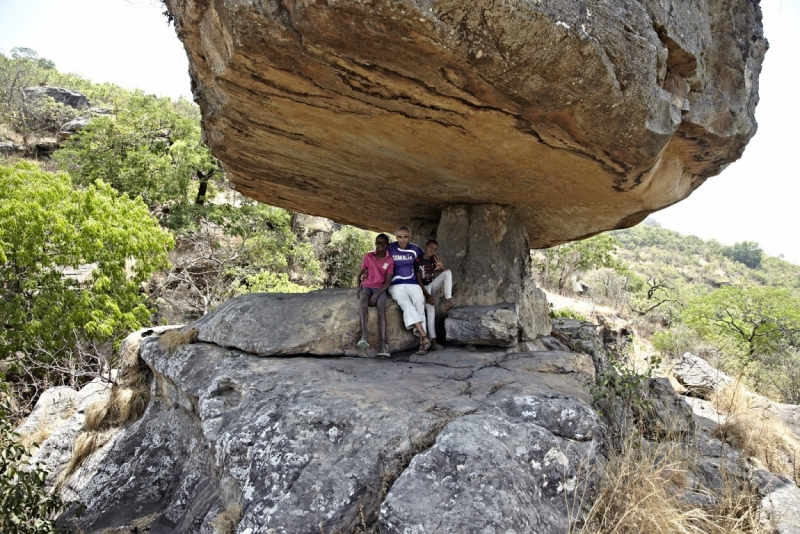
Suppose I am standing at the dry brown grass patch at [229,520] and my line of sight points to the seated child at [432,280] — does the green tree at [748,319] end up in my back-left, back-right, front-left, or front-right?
front-right

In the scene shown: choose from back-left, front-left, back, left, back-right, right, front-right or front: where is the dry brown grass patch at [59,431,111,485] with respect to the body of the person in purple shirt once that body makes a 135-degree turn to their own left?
back-left

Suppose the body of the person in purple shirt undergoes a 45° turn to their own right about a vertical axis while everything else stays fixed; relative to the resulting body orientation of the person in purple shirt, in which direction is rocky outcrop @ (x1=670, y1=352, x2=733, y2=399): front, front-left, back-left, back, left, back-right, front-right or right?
back

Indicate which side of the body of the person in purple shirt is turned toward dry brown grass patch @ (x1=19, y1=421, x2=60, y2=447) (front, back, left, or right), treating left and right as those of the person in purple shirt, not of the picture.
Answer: right

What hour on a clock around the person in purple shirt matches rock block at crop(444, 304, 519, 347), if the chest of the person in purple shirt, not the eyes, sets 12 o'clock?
The rock block is roughly at 9 o'clock from the person in purple shirt.

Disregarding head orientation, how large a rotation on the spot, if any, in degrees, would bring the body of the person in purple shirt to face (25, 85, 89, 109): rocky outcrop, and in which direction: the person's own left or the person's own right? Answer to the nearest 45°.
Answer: approximately 135° to the person's own right

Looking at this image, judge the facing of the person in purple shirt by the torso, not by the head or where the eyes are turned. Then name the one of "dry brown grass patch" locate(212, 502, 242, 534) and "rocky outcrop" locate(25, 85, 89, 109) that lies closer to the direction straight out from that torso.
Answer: the dry brown grass patch

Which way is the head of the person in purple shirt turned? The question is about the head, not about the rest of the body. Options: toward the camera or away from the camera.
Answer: toward the camera

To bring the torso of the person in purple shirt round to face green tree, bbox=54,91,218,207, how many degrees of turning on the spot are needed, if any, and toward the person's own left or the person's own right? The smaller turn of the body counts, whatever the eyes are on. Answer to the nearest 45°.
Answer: approximately 135° to the person's own right

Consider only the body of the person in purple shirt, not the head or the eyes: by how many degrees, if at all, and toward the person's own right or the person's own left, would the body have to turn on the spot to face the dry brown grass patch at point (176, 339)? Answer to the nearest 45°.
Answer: approximately 90° to the person's own right

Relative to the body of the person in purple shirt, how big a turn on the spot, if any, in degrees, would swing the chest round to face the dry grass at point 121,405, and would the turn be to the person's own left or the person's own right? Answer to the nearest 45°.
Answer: approximately 90° to the person's own right

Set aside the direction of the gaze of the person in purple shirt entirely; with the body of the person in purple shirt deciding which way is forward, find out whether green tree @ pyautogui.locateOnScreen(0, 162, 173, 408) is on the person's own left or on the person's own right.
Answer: on the person's own right

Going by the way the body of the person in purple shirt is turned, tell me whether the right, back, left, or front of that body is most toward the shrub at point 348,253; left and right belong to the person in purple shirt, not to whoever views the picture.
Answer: back

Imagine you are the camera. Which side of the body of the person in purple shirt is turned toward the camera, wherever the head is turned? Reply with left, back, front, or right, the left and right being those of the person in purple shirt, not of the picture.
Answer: front
